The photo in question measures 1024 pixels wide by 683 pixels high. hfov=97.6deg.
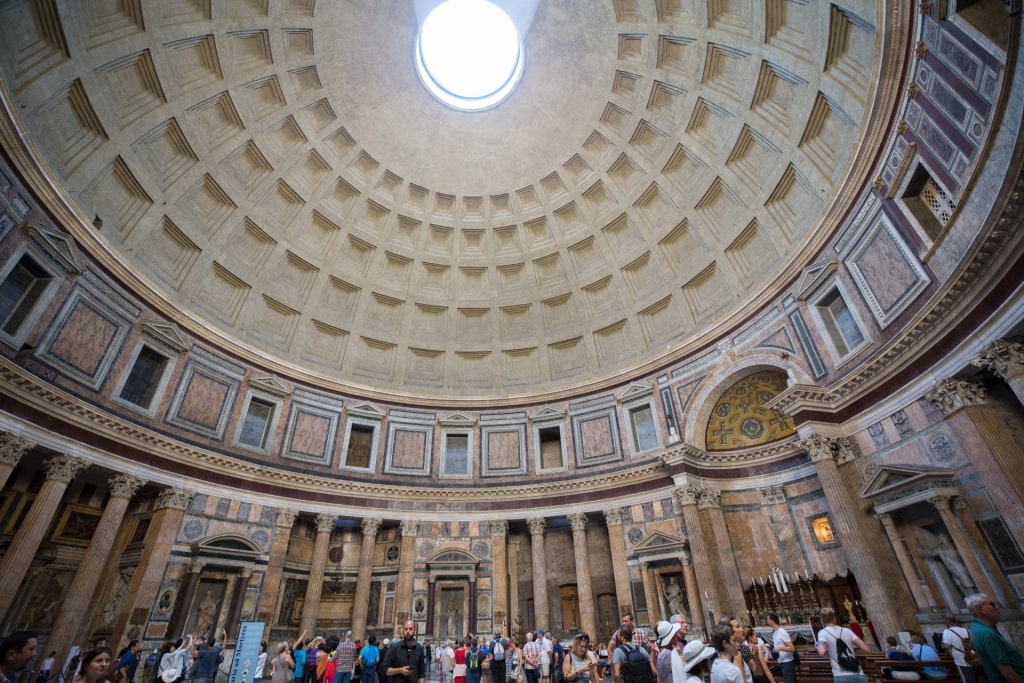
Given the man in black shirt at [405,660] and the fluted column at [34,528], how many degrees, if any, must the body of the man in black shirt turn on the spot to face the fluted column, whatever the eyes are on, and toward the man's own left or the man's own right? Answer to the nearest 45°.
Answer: approximately 135° to the man's own right

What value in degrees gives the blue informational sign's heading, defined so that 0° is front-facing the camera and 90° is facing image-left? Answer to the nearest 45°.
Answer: approximately 0°

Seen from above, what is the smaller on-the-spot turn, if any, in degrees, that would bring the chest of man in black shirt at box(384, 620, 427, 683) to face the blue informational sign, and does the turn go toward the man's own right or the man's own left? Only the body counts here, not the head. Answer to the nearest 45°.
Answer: approximately 135° to the man's own right

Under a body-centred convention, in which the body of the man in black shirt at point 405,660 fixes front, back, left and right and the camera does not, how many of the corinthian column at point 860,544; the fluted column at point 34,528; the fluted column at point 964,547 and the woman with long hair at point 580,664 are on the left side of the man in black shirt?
3

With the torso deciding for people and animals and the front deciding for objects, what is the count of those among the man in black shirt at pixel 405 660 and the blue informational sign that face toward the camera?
2

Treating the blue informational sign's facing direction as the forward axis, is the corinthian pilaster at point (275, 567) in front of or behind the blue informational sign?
behind

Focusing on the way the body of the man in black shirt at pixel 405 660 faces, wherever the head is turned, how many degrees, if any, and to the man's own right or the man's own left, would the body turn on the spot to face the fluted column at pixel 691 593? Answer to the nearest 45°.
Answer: approximately 135° to the man's own left

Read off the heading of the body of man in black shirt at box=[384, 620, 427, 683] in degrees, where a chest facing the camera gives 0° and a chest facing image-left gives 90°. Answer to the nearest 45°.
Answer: approximately 0°

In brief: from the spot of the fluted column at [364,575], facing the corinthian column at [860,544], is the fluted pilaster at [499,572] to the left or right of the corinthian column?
left

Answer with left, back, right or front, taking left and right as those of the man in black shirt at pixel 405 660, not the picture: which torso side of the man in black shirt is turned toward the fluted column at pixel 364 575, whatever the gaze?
back

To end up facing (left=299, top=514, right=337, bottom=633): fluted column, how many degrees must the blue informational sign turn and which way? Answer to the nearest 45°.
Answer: approximately 180°

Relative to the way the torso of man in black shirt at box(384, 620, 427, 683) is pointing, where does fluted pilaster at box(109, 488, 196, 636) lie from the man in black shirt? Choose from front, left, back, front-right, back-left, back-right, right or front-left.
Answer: back-right

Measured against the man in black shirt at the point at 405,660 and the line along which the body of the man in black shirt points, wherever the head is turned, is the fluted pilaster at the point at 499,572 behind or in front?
behind
